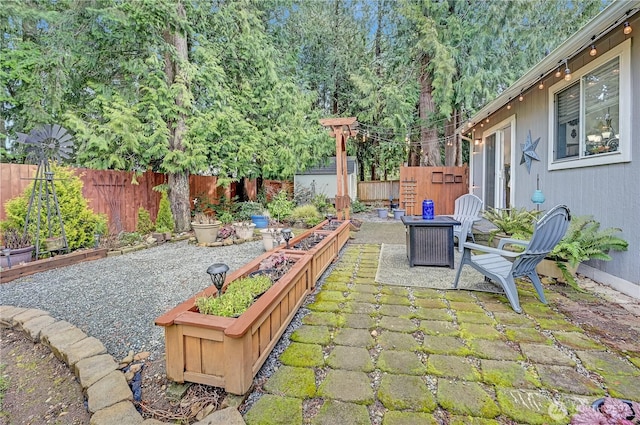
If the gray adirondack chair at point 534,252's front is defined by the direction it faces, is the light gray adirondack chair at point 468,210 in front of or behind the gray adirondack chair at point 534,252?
in front

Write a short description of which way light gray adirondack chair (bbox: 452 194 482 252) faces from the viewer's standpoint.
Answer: facing the viewer and to the left of the viewer

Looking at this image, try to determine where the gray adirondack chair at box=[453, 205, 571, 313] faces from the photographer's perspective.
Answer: facing away from the viewer and to the left of the viewer

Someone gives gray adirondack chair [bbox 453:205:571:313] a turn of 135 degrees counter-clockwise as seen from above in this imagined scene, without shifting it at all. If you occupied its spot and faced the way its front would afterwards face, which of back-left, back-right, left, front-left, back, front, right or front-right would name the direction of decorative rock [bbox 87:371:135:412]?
front-right

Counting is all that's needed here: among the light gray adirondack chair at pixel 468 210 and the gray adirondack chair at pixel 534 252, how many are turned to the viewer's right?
0

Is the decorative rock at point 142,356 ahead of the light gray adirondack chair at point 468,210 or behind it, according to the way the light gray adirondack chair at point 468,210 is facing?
ahead

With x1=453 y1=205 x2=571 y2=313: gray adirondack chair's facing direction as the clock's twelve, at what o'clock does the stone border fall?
The stone border is roughly at 9 o'clock from the gray adirondack chair.

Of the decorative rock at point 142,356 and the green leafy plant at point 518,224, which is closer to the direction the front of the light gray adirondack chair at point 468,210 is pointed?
the decorative rock

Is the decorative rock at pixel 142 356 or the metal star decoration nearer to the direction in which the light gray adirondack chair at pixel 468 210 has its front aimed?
the decorative rock

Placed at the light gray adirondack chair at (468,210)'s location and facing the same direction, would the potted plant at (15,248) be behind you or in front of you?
in front

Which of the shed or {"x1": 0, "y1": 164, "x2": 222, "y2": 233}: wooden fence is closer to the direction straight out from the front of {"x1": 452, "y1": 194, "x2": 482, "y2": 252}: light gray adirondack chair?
the wooden fence
